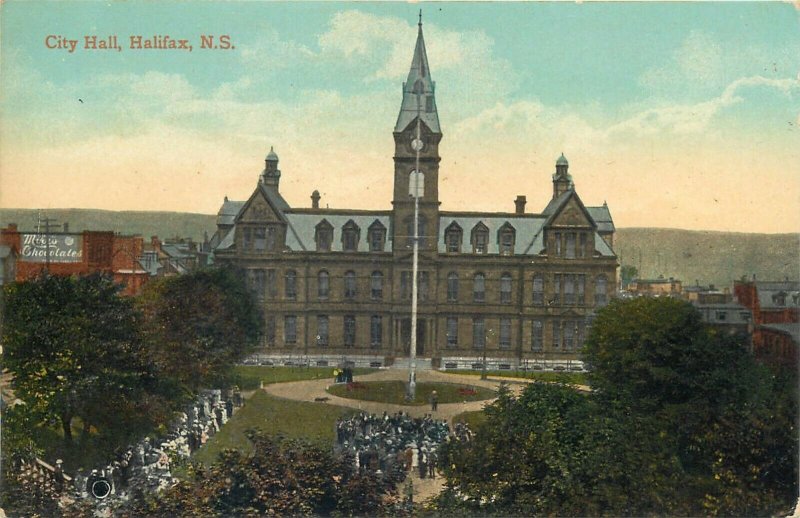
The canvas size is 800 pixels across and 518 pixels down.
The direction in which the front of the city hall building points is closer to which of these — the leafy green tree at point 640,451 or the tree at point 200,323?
the leafy green tree

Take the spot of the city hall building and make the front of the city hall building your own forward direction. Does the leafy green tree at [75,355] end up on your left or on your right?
on your right

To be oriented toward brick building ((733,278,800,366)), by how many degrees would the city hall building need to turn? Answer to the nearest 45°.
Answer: approximately 90° to its left

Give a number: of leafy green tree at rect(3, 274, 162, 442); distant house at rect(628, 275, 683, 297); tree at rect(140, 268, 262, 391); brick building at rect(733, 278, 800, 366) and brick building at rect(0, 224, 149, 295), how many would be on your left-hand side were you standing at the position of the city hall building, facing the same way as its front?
2

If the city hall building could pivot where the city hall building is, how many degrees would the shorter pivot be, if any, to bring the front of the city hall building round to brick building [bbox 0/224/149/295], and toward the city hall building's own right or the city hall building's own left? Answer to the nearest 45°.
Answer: approximately 90° to the city hall building's own right

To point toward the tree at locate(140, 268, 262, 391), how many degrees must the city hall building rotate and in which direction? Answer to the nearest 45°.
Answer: approximately 90° to its right

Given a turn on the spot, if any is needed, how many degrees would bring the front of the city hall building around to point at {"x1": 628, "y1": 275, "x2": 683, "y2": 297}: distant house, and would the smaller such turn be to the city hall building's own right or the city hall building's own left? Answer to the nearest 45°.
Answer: approximately 90° to the city hall building's own left

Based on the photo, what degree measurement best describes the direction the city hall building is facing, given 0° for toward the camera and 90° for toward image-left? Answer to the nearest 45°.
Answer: approximately 0°
